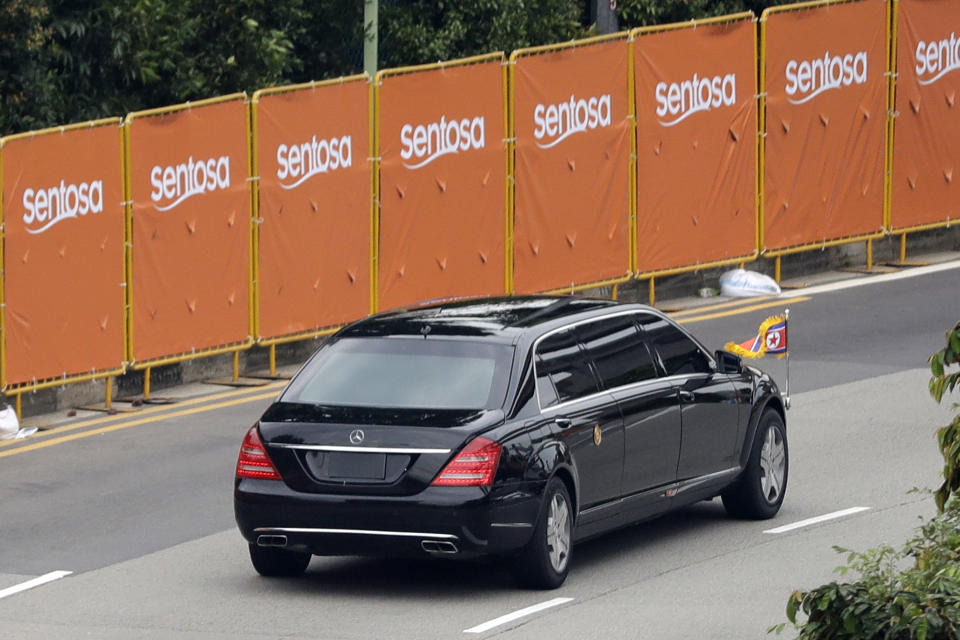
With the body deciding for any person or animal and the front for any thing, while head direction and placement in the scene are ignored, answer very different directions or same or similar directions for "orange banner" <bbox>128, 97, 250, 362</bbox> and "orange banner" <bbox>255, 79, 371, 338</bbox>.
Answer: same or similar directions

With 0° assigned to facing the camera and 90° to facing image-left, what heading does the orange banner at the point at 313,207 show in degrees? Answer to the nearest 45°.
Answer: approximately 315°

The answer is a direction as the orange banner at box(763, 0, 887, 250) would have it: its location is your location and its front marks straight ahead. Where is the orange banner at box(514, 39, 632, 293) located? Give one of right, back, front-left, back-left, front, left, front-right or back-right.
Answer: right

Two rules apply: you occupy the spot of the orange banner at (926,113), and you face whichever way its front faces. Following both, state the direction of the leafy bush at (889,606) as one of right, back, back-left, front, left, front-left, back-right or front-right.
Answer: front-right

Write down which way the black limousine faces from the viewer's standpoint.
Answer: facing away from the viewer and to the right of the viewer

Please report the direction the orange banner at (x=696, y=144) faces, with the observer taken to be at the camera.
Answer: facing the viewer and to the right of the viewer

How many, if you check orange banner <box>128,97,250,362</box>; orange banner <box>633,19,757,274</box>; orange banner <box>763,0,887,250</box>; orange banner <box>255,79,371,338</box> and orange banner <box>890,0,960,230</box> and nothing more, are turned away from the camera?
0

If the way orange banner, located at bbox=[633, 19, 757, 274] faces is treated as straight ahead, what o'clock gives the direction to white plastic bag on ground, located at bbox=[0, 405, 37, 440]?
The white plastic bag on ground is roughly at 3 o'clock from the orange banner.

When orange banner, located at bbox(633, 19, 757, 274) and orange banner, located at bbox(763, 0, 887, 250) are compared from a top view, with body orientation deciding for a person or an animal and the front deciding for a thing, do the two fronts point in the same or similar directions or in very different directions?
same or similar directions

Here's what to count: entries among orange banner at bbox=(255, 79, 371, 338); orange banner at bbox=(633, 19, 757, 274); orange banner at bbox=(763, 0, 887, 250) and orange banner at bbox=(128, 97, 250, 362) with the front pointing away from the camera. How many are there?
0

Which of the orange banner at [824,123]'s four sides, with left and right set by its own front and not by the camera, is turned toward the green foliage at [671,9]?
back

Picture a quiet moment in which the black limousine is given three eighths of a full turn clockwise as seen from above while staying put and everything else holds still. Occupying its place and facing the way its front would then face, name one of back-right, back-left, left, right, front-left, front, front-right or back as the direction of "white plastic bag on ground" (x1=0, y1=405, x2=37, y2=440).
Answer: back-right
